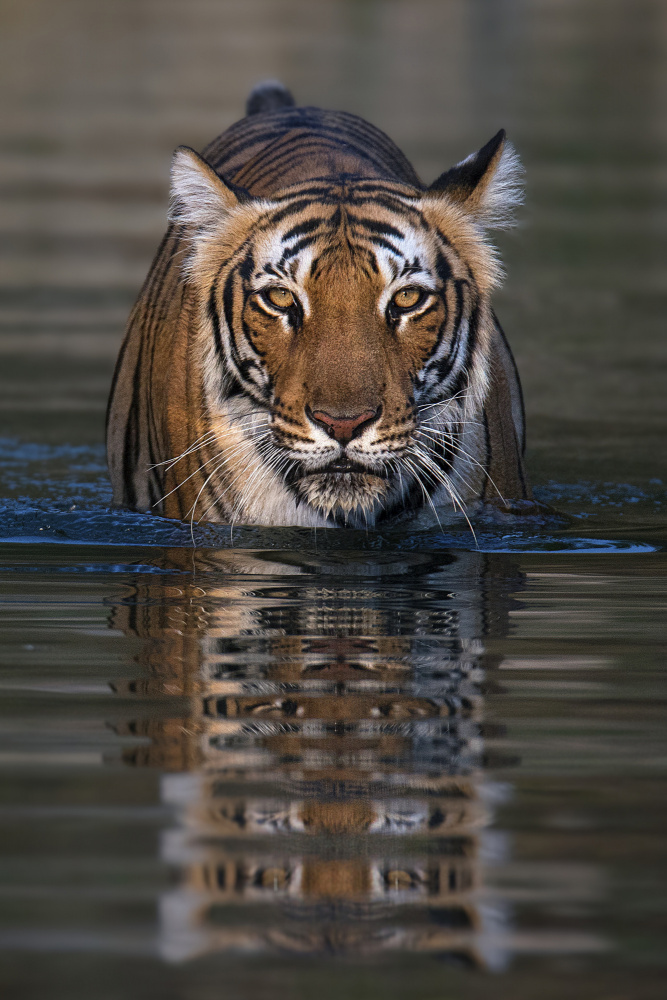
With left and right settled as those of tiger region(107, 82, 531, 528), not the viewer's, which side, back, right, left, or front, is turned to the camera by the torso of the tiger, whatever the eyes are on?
front
